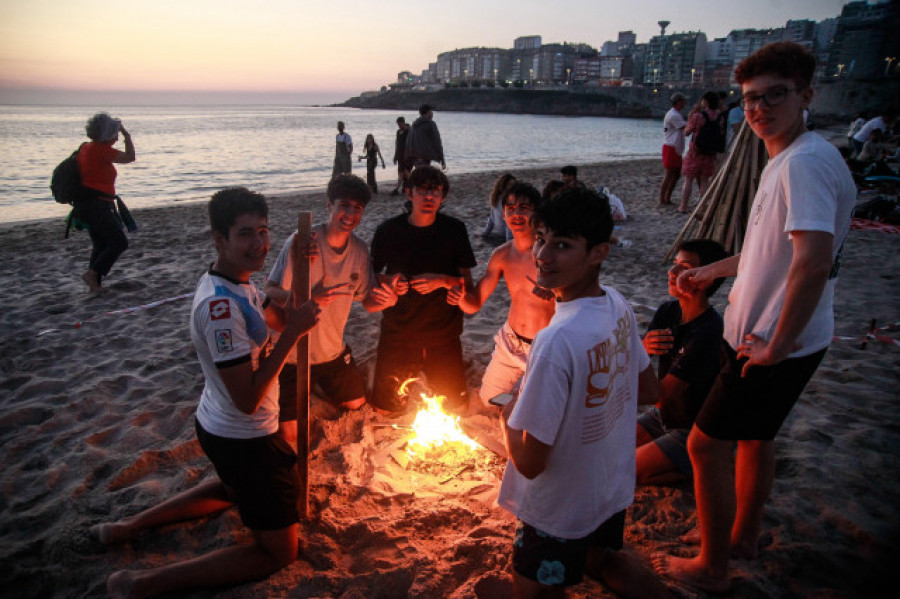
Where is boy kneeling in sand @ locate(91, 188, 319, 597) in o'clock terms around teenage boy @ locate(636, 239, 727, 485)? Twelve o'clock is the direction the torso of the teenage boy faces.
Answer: The boy kneeling in sand is roughly at 12 o'clock from the teenage boy.

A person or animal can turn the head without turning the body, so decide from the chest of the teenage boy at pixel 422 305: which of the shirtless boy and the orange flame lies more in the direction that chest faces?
the orange flame

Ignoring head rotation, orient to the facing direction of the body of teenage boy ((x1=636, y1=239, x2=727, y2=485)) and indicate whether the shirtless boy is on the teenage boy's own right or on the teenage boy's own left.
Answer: on the teenage boy's own right

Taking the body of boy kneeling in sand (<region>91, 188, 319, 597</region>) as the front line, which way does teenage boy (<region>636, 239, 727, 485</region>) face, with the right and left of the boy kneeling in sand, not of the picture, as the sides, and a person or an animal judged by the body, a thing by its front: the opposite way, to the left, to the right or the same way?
the opposite way

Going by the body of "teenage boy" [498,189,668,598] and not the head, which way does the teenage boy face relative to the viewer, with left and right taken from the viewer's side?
facing away from the viewer and to the left of the viewer

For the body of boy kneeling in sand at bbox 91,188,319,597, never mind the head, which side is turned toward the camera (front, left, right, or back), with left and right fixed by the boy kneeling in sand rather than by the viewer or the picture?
right

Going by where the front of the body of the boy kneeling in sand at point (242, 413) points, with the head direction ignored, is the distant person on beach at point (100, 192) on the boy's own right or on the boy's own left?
on the boy's own left
